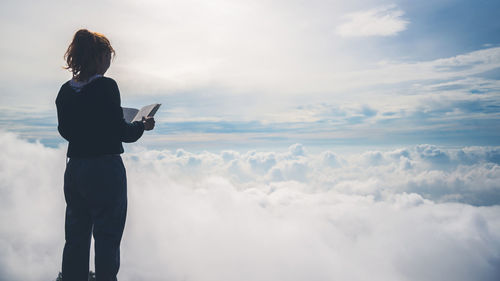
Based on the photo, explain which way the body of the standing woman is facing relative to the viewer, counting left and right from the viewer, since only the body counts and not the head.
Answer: facing away from the viewer and to the right of the viewer

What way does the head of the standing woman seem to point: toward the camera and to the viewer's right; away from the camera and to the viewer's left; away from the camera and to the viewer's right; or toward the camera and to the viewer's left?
away from the camera and to the viewer's right
